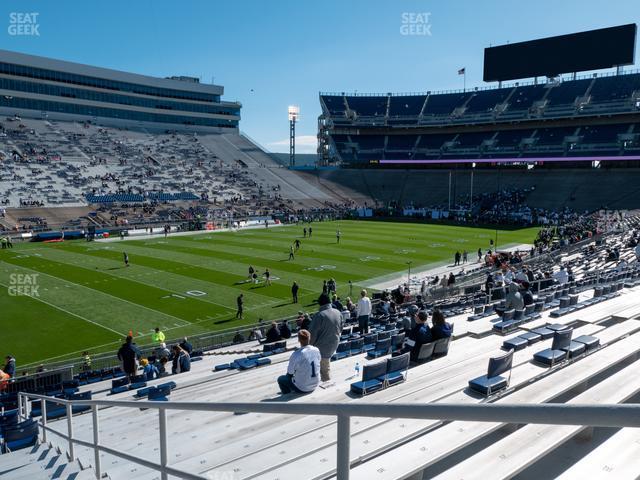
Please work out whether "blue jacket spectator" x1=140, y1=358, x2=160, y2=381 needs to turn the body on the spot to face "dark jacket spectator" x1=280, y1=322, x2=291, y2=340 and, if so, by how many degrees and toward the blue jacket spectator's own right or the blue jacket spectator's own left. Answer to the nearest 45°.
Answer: approximately 90° to the blue jacket spectator's own right

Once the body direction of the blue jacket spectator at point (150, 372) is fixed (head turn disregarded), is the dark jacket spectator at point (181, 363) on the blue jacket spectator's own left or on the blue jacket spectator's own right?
on the blue jacket spectator's own right

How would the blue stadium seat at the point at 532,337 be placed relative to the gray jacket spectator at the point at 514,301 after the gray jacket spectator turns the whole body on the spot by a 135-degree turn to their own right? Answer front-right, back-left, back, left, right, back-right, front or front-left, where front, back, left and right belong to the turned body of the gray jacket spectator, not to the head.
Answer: right

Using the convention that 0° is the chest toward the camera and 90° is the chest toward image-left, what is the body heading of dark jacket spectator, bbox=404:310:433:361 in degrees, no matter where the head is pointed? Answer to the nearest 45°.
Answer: approximately 135°

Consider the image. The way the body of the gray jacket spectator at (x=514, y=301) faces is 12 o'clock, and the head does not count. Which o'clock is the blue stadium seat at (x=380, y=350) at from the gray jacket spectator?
The blue stadium seat is roughly at 9 o'clock from the gray jacket spectator.

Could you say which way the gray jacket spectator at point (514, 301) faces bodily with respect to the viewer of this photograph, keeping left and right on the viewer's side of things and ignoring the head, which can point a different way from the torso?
facing away from the viewer and to the left of the viewer

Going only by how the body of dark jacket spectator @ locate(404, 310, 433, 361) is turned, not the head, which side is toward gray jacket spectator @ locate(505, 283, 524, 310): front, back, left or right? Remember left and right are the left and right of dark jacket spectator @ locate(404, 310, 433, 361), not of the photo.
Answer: right
